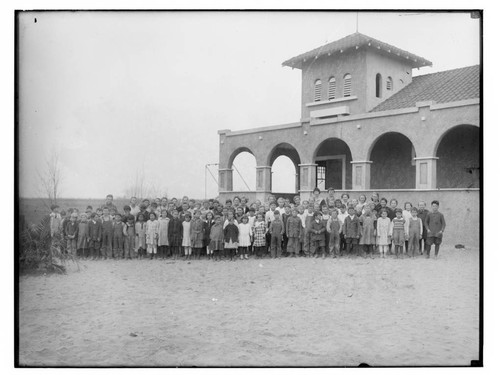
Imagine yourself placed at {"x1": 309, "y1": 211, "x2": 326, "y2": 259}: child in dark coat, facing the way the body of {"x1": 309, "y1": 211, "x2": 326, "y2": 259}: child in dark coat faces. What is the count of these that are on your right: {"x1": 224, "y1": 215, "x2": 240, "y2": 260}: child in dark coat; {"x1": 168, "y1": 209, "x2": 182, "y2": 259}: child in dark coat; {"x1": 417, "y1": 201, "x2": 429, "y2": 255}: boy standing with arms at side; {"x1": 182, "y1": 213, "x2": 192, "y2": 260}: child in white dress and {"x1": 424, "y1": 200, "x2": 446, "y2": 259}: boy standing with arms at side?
3

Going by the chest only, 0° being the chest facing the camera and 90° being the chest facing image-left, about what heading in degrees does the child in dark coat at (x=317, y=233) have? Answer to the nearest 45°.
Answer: approximately 0°

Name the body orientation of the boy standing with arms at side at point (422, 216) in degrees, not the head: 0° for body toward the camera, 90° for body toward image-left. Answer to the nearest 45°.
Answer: approximately 0°

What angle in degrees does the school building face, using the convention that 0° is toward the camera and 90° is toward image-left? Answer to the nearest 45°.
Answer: approximately 45°

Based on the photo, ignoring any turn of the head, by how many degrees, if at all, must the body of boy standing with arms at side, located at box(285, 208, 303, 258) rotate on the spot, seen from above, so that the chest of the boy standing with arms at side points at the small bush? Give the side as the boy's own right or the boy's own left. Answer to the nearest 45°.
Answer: approximately 45° to the boy's own right
